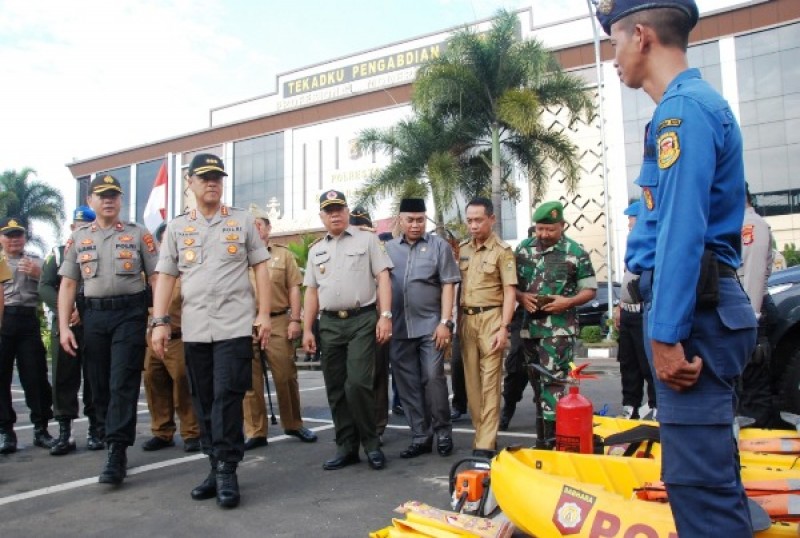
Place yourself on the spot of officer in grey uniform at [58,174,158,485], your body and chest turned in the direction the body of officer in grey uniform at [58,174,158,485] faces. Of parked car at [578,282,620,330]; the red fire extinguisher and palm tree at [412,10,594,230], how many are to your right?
0

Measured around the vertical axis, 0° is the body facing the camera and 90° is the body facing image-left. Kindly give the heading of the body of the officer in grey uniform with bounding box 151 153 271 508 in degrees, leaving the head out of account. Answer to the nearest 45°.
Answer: approximately 0°

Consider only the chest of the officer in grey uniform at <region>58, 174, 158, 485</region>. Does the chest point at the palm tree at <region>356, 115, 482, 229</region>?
no

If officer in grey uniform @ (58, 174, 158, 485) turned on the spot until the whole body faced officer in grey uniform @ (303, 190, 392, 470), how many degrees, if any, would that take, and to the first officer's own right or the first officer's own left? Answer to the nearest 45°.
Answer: approximately 45° to the first officer's own left

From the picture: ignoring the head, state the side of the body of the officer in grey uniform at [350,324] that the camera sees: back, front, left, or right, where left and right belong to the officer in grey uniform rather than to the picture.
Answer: front

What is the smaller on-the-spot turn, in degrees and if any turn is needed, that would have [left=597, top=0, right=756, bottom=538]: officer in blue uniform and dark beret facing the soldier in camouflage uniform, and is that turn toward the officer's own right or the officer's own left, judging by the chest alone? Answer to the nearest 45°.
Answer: approximately 90° to the officer's own right

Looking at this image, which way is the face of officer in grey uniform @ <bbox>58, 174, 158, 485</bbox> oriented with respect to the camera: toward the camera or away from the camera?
toward the camera

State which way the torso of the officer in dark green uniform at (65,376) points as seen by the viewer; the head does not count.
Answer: toward the camera

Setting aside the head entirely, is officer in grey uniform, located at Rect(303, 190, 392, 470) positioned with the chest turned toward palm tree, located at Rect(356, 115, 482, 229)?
no

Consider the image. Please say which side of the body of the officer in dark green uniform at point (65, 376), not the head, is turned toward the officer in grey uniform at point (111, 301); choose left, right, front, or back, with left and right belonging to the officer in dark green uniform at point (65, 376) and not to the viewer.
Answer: front

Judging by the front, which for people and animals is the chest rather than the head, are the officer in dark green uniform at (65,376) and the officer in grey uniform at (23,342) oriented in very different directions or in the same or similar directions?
same or similar directions

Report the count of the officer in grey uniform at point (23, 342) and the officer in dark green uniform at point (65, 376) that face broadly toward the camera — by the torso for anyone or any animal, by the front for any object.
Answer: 2

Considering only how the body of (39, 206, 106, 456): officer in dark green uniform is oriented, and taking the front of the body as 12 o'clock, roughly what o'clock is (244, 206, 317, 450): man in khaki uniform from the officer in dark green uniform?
The man in khaki uniform is roughly at 10 o'clock from the officer in dark green uniform.
